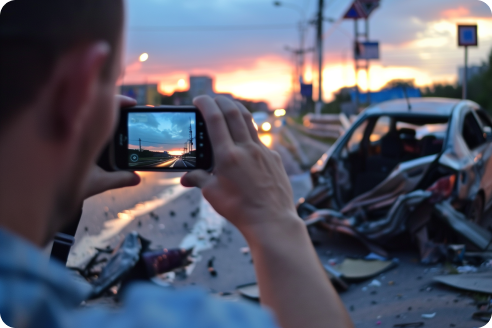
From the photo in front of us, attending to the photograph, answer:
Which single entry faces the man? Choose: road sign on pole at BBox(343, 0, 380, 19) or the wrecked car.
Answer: the road sign on pole

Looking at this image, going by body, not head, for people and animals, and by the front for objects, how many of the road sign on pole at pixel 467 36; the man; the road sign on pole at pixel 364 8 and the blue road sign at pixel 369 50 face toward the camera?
3

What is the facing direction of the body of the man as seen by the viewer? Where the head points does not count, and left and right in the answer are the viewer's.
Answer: facing away from the viewer and to the right of the viewer

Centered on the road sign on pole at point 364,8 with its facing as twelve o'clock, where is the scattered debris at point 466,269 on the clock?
The scattered debris is roughly at 12 o'clock from the road sign on pole.

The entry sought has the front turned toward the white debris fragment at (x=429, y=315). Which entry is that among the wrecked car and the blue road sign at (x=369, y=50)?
the blue road sign

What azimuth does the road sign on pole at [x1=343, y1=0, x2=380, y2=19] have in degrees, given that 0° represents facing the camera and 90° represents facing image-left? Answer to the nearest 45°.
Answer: approximately 0°

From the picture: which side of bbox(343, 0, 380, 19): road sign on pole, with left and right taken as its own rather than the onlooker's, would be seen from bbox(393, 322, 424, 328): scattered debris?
front

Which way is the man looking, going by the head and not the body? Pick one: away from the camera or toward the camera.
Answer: away from the camera

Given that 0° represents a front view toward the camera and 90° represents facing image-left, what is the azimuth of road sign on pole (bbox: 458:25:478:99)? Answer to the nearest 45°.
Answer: approximately 0°
